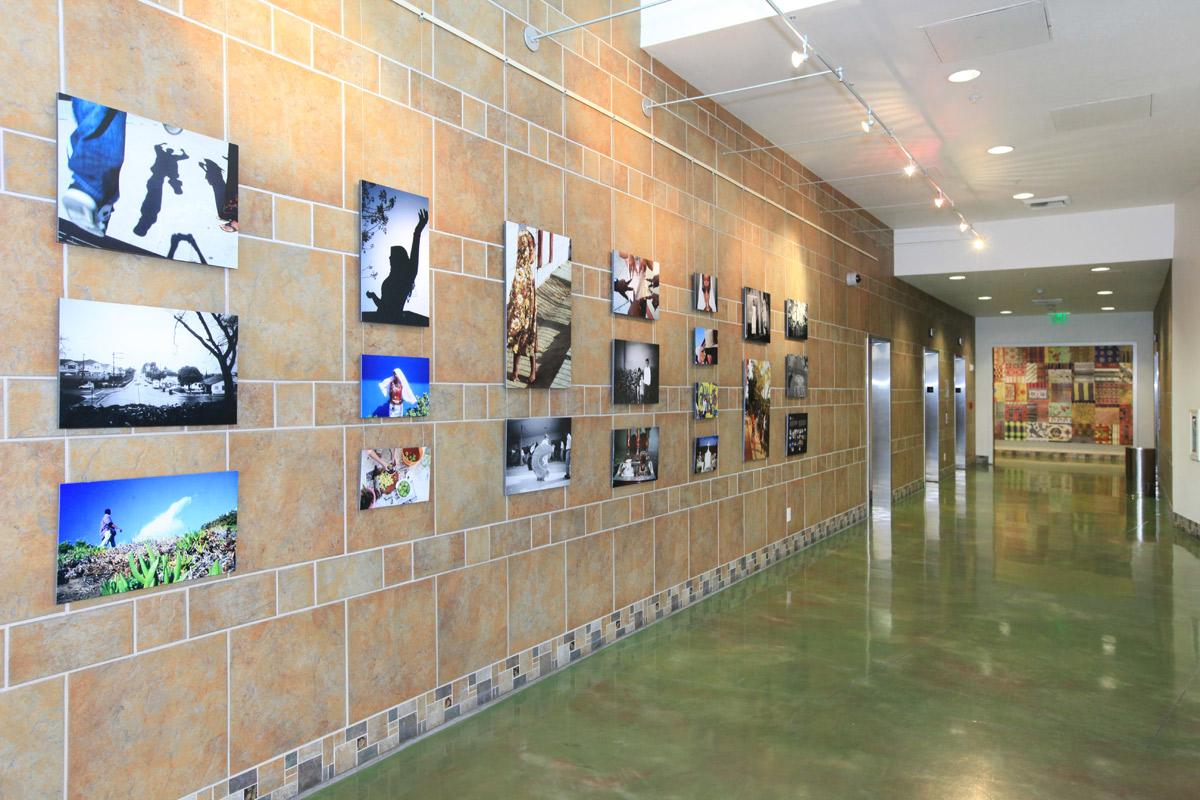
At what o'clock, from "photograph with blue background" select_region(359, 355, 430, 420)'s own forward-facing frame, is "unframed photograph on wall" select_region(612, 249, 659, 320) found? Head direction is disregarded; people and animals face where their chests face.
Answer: The unframed photograph on wall is roughly at 9 o'clock from the photograph with blue background.

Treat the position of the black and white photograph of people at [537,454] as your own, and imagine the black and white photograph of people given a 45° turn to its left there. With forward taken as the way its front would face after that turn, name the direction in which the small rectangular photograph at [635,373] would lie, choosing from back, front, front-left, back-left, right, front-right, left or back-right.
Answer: front-left

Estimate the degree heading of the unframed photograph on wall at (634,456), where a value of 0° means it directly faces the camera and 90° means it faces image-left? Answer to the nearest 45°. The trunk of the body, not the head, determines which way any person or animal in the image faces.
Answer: approximately 315°

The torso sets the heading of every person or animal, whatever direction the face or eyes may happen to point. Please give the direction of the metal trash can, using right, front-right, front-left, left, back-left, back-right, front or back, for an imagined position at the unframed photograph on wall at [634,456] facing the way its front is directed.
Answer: left

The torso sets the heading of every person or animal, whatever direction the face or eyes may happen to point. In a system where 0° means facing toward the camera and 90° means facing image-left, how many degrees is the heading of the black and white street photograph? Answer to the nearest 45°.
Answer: approximately 315°

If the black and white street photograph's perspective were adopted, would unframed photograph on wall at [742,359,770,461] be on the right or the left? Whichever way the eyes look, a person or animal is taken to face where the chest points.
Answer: on its left

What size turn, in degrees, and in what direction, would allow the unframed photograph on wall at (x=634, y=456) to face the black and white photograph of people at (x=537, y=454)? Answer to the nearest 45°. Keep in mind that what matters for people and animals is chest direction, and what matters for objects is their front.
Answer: approximately 90° to its right

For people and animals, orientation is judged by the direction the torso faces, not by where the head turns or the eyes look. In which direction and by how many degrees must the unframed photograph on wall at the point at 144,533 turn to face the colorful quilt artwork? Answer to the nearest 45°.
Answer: approximately 90° to its left

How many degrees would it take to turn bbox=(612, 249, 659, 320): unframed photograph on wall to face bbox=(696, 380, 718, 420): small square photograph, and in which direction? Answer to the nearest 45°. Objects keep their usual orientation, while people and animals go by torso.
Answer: approximately 90° to its left

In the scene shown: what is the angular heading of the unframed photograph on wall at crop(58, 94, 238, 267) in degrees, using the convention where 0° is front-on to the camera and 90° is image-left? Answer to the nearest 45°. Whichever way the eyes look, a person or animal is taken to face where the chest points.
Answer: approximately 315°

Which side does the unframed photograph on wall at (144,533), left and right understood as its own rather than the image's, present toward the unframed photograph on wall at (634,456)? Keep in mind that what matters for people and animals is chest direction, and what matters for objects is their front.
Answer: left

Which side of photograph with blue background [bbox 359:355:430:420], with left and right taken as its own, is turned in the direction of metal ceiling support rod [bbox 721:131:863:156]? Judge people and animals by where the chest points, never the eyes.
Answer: left

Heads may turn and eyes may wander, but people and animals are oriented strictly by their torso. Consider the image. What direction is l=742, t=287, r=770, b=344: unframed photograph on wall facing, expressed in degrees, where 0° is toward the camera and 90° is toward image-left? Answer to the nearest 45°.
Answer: approximately 315°

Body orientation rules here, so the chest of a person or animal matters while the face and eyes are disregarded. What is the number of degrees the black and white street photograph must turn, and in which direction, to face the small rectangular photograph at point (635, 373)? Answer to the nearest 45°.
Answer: approximately 90° to its left
